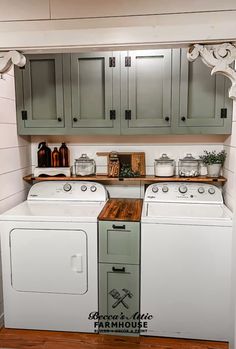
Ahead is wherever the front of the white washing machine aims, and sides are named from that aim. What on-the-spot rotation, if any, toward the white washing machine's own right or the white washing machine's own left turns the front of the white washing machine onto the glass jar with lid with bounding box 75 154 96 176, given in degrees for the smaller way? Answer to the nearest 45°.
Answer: approximately 135° to the white washing machine's own right

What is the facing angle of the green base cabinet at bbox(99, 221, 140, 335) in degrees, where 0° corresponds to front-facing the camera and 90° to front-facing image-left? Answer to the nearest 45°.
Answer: approximately 0°

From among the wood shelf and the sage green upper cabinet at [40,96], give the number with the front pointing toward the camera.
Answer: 2

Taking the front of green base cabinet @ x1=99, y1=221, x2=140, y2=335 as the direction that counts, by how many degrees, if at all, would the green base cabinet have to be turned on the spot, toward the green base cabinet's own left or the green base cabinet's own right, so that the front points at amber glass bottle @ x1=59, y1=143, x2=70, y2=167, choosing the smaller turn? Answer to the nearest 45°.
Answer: approximately 135° to the green base cabinet's own right

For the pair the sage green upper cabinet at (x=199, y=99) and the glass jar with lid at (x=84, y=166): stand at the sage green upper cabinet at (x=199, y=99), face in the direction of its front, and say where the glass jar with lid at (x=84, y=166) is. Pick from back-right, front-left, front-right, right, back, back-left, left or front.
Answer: right
